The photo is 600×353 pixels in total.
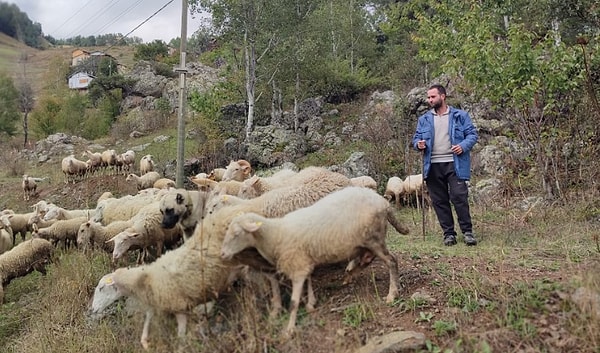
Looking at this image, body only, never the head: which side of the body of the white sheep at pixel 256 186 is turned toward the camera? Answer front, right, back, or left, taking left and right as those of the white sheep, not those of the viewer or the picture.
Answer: left

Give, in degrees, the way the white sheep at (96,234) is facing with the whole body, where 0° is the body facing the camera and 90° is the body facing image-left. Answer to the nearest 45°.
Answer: approximately 90°

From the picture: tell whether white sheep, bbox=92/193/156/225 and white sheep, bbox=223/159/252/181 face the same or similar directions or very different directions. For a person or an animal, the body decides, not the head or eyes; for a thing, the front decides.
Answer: same or similar directions

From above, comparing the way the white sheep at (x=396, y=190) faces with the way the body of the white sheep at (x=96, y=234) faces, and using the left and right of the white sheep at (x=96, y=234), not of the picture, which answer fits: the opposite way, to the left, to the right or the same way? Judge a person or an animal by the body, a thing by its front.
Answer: the same way

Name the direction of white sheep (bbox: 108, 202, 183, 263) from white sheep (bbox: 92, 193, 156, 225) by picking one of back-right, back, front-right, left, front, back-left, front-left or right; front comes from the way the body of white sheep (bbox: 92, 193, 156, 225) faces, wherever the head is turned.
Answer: left

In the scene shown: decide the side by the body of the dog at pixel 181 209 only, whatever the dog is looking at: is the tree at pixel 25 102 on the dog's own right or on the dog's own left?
on the dog's own right

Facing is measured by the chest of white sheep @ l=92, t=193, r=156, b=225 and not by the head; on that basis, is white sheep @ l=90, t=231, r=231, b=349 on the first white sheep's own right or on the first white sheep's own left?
on the first white sheep's own left

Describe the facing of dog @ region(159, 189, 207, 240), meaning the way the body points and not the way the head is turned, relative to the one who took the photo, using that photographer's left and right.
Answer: facing the viewer and to the left of the viewer

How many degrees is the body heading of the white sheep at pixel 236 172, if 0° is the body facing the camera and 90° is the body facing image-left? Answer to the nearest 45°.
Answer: approximately 90°

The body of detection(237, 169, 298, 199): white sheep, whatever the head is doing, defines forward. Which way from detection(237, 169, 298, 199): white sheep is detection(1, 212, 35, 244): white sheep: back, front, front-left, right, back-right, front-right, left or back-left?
front-right
